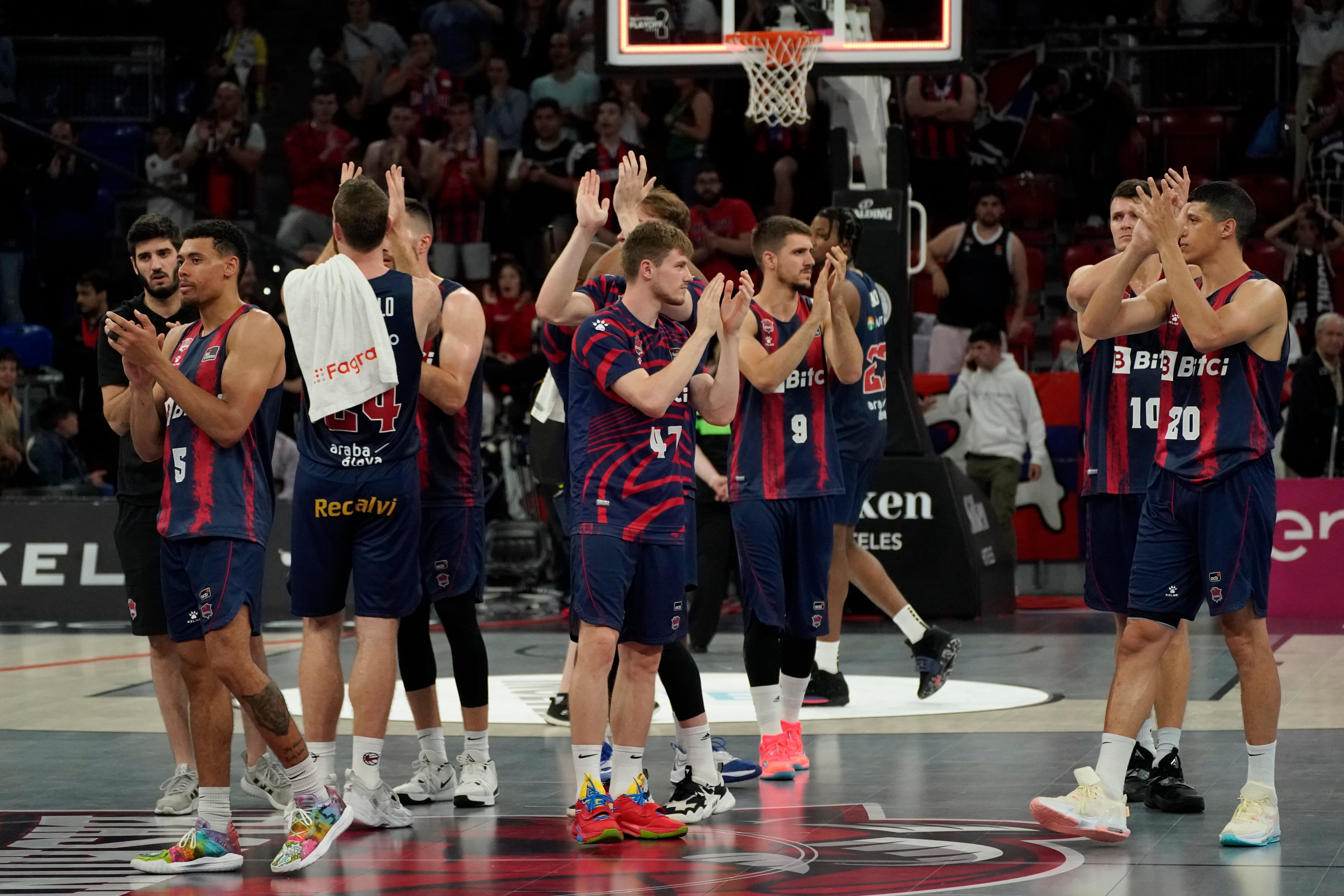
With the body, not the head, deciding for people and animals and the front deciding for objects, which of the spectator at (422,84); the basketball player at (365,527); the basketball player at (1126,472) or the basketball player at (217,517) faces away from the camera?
the basketball player at (365,527)

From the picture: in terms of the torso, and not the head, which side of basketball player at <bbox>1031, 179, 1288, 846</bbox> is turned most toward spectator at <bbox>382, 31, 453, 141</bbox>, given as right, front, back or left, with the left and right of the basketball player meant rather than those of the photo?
right

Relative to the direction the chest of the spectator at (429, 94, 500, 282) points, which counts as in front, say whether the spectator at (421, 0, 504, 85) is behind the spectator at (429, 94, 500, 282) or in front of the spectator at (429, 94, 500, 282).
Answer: behind

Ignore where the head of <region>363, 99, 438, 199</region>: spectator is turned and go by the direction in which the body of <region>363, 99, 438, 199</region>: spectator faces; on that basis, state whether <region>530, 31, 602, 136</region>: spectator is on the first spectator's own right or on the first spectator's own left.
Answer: on the first spectator's own left

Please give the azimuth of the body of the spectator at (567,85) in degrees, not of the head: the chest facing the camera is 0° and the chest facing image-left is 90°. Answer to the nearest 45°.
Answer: approximately 0°

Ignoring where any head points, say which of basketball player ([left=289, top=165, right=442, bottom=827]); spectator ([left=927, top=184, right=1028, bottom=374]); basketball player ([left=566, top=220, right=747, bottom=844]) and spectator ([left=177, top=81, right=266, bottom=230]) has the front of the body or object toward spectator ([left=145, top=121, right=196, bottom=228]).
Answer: basketball player ([left=289, top=165, right=442, bottom=827])

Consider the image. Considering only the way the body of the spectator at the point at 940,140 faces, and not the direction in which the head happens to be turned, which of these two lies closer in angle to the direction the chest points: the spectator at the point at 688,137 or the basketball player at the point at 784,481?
the basketball player
